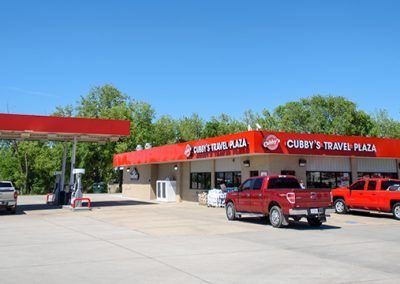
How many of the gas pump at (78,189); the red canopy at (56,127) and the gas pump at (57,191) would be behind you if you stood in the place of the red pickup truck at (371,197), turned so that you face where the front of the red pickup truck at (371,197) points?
0

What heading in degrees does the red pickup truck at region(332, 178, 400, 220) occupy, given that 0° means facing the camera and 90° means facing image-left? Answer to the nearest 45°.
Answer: approximately 135°

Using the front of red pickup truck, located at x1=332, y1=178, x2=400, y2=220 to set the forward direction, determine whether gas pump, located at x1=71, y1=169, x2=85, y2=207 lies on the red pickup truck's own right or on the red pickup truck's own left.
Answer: on the red pickup truck's own left

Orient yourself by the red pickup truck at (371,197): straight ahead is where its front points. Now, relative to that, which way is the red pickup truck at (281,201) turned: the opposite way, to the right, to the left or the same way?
the same way

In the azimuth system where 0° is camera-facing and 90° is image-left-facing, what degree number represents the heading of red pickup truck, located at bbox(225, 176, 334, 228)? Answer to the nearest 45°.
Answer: approximately 135°

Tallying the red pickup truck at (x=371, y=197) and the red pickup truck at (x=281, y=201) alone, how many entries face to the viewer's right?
0

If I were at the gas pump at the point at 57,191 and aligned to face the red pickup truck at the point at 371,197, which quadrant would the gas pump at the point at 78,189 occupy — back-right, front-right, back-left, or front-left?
front-right

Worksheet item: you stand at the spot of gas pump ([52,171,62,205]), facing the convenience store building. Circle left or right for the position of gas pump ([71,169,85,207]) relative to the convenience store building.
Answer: right

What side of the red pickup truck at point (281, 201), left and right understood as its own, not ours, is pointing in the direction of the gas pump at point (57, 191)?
front

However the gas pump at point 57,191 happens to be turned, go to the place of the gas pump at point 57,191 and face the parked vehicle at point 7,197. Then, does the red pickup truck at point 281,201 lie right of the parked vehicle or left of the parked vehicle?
left

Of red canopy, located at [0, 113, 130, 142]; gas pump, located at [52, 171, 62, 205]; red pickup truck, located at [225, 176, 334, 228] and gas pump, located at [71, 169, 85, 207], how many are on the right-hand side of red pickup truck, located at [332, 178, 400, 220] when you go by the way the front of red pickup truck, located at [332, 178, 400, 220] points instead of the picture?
0

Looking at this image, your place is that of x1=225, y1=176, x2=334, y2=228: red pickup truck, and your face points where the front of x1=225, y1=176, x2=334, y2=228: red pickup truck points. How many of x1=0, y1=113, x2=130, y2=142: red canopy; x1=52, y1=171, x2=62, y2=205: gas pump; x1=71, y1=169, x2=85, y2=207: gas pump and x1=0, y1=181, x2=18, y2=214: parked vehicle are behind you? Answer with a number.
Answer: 0

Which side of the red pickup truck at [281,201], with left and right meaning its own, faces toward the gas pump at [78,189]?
front
